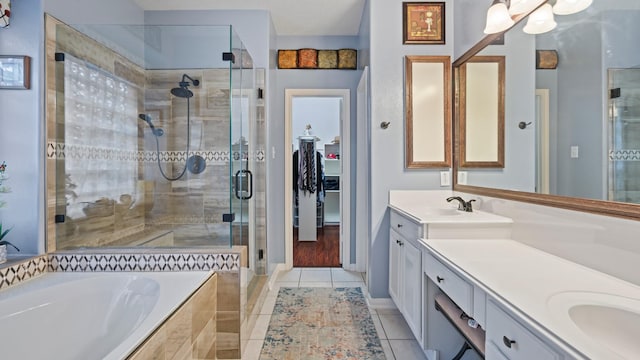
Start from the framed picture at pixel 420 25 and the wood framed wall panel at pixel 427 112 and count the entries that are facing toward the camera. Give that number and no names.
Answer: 2

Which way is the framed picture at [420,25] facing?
toward the camera

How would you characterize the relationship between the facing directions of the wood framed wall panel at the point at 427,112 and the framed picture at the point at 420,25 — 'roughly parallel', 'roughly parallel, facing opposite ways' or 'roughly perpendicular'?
roughly parallel

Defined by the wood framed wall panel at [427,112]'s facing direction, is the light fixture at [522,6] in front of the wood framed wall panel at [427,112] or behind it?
in front

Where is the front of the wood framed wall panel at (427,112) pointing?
toward the camera

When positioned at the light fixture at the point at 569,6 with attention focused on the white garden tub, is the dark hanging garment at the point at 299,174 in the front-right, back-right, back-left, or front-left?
front-right
